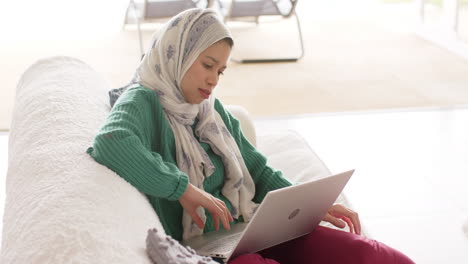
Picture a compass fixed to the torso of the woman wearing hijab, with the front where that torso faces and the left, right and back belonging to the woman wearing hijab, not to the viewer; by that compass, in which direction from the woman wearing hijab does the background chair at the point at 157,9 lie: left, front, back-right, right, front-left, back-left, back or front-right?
back-left

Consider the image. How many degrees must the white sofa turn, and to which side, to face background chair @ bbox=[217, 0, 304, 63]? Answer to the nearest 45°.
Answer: approximately 135° to its left

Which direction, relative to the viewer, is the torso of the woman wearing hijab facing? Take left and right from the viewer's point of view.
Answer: facing the viewer and to the right of the viewer

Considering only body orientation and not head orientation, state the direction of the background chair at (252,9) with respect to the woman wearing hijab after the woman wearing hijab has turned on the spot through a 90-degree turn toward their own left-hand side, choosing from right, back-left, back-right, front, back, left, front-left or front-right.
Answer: front-left
